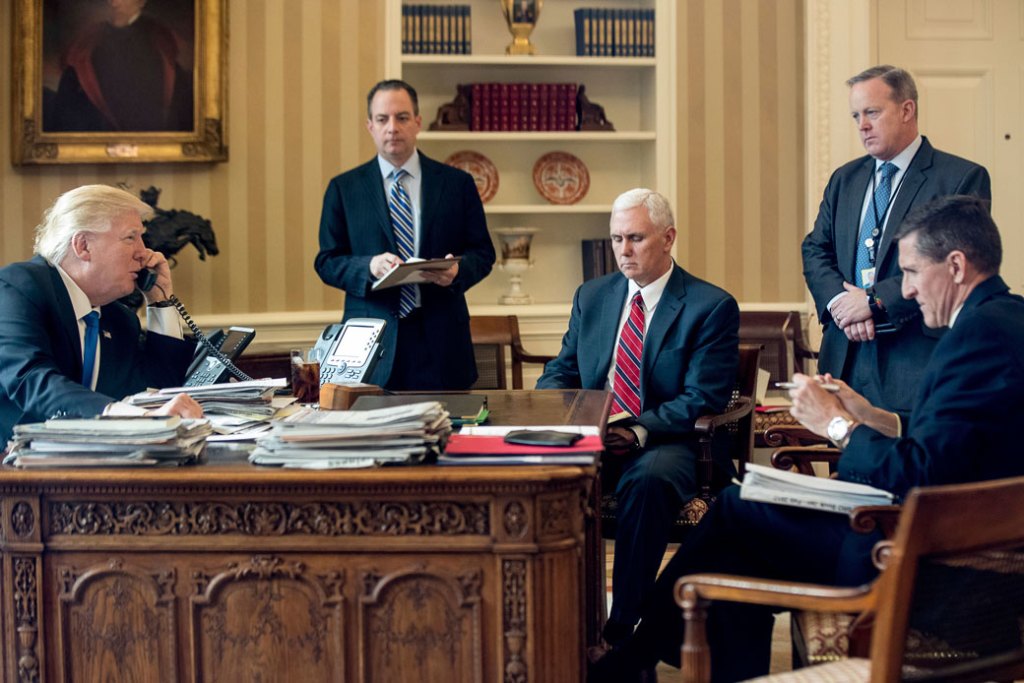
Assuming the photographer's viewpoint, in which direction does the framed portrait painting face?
facing the viewer

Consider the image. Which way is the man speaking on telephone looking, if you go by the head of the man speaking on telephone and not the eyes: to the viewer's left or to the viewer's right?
to the viewer's right

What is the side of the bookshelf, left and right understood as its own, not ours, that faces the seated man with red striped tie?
front

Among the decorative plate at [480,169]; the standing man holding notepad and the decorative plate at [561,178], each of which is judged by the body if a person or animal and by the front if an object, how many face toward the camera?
3

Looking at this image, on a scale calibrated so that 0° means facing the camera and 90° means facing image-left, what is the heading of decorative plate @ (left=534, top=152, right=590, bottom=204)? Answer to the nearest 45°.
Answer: approximately 0°

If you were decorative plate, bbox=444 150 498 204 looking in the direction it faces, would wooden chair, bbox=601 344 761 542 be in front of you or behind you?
in front

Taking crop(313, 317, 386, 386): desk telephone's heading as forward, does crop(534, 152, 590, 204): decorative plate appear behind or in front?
behind

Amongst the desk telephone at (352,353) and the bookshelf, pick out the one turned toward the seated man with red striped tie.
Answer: the bookshelf

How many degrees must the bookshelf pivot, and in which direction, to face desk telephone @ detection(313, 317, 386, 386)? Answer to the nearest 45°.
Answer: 0° — it already faces it

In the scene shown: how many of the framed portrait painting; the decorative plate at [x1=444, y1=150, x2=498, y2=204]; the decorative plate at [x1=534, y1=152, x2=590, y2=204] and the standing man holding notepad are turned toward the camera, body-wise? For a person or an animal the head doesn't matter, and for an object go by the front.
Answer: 4

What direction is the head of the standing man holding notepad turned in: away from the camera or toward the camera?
toward the camera

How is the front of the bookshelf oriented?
toward the camera

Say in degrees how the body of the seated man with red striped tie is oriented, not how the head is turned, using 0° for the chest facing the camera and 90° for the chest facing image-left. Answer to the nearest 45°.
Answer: approximately 45°

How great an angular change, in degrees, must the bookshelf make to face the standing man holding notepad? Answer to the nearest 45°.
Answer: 0° — it already faces them

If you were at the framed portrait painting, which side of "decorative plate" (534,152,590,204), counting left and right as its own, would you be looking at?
right

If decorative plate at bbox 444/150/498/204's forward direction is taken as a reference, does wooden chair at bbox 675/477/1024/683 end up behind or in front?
in front

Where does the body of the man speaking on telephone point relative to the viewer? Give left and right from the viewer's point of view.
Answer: facing the viewer and to the right of the viewer

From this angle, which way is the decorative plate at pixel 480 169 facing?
toward the camera

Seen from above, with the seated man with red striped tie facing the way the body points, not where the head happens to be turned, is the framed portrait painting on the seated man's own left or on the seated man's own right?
on the seated man's own right
